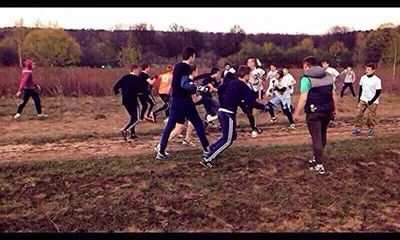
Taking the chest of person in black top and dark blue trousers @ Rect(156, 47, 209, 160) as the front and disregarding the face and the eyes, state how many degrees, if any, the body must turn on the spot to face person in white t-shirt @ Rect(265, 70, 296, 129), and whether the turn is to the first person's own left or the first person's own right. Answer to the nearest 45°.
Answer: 0° — they already face them

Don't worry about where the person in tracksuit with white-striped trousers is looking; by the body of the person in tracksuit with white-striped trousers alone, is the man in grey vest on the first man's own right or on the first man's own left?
on the first man's own right

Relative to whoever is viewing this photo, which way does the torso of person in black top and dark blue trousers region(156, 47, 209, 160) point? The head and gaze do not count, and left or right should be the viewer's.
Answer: facing away from the viewer and to the right of the viewer

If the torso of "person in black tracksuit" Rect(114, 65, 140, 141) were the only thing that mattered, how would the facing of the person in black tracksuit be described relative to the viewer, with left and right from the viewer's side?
facing away from the viewer and to the right of the viewer

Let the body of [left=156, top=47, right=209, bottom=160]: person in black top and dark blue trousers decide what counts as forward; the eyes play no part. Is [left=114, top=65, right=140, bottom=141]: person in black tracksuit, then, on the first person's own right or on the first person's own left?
on the first person's own left

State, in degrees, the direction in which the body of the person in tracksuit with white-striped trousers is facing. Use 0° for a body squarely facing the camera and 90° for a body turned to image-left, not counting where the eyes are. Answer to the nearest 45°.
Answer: approximately 225°

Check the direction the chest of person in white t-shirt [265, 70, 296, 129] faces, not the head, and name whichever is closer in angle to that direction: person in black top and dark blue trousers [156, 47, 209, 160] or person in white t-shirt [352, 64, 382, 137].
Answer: the person in black top and dark blue trousers

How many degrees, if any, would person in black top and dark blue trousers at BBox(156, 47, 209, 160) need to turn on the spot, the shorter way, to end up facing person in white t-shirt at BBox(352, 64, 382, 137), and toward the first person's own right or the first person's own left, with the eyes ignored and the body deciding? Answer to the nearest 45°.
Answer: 0° — they already face them

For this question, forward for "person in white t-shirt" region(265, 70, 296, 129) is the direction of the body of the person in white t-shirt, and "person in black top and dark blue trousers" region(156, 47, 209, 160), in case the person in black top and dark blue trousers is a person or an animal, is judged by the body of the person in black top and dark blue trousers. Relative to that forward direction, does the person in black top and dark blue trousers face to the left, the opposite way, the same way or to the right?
the opposite way
